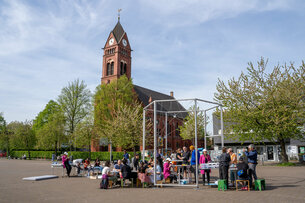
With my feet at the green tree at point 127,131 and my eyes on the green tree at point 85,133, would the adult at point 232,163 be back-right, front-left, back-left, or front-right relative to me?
back-left

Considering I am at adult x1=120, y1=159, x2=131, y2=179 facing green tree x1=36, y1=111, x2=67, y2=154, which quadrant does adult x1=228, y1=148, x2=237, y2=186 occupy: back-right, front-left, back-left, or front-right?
back-right

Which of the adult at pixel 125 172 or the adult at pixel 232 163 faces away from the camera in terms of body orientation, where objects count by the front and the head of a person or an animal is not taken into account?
the adult at pixel 125 172

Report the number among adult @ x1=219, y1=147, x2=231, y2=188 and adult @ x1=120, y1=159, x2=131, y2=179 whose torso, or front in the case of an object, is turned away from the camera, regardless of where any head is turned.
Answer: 2

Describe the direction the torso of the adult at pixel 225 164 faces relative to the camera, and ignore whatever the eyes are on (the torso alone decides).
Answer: away from the camera

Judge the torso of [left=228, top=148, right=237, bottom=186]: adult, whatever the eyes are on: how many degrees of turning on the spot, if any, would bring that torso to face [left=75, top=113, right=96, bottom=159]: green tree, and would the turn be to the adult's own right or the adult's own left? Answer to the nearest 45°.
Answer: approximately 90° to the adult's own right

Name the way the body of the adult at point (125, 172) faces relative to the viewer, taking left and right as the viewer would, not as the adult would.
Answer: facing away from the viewer

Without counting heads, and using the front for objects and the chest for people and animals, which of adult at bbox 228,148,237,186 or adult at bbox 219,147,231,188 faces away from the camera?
adult at bbox 219,147,231,188

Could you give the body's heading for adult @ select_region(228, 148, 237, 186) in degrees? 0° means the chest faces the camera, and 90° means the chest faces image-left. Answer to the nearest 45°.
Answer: approximately 45°

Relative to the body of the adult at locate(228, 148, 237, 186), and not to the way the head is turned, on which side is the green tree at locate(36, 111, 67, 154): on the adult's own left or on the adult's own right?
on the adult's own right
